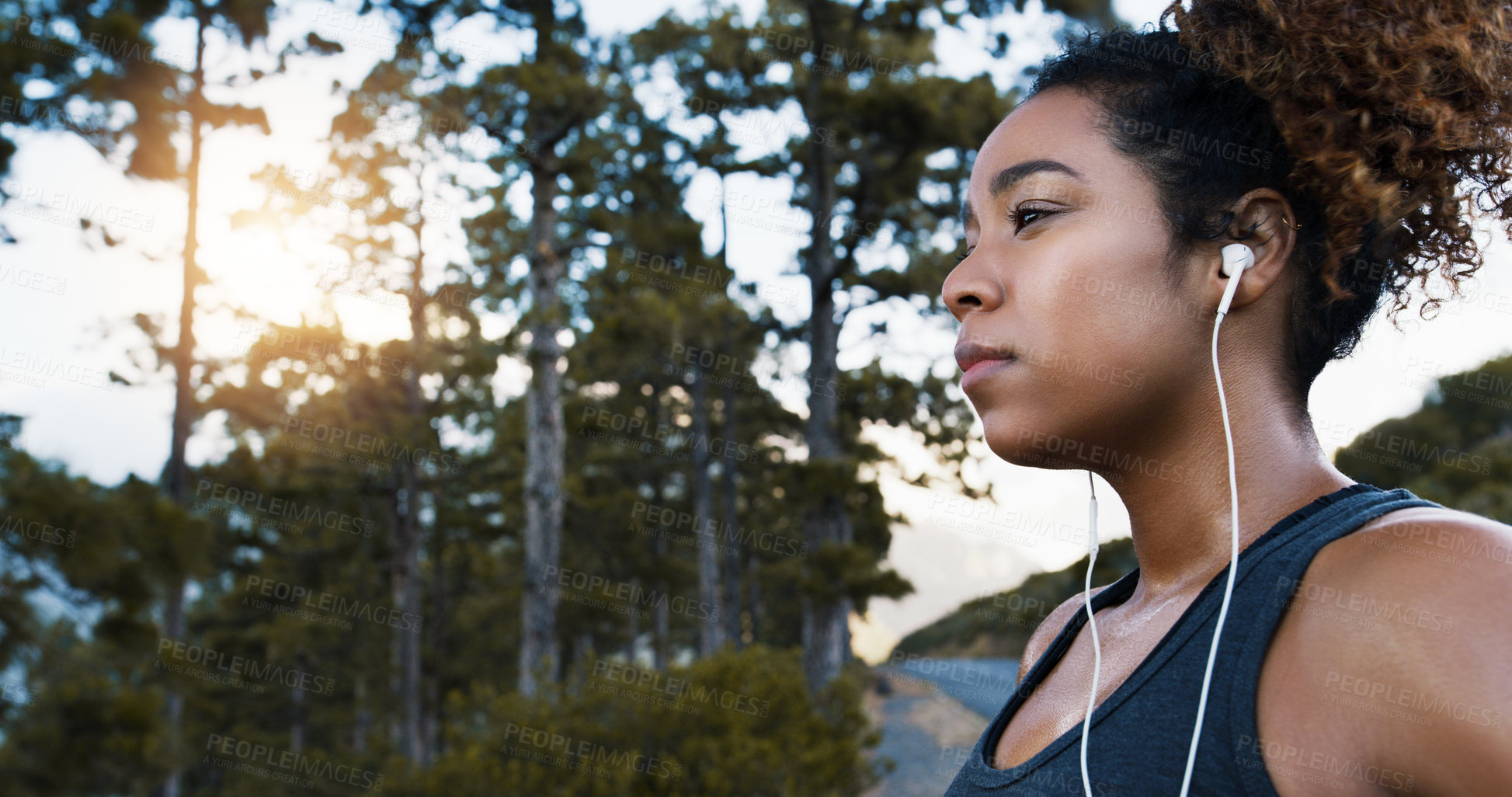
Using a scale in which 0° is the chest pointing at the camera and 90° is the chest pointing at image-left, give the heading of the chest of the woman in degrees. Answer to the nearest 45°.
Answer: approximately 45°

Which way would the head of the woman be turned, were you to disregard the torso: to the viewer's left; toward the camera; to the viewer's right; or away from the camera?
to the viewer's left
